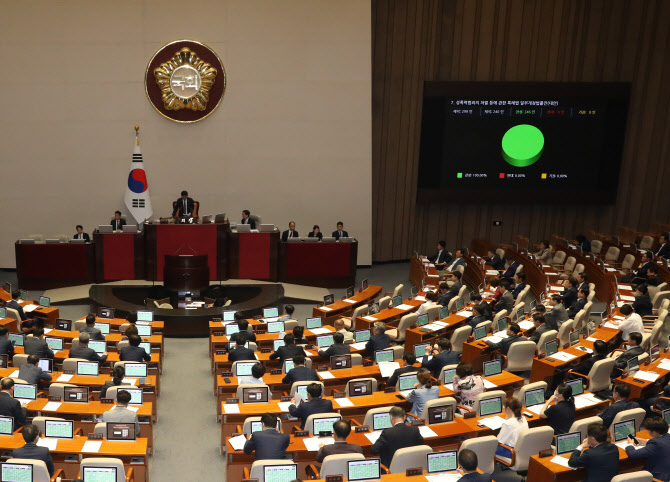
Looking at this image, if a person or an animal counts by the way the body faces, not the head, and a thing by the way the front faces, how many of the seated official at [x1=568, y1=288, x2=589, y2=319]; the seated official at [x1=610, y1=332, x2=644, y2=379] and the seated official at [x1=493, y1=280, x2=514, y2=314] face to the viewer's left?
3

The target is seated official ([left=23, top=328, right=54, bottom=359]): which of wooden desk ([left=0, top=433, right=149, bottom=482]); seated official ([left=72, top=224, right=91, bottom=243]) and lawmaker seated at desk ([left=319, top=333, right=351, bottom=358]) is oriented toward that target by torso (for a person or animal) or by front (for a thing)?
seated official ([left=72, top=224, right=91, bottom=243])

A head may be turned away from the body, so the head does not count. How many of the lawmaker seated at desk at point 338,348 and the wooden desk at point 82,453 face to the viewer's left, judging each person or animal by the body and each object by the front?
0

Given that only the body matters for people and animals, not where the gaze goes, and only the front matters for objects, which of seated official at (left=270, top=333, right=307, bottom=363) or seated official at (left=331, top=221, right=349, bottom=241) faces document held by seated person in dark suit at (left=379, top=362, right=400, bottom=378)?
seated official at (left=331, top=221, right=349, bottom=241)

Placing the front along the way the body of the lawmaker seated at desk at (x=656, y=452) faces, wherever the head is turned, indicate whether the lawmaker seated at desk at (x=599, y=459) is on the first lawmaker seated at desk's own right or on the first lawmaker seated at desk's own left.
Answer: on the first lawmaker seated at desk's own left

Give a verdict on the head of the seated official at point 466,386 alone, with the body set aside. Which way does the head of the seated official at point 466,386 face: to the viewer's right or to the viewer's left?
to the viewer's left

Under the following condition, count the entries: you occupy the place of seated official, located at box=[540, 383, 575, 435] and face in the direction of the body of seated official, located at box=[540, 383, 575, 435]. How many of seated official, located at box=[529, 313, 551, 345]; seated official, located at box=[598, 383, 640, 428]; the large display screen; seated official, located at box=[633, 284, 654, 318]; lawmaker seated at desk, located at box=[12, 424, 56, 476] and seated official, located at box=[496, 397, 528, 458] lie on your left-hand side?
2

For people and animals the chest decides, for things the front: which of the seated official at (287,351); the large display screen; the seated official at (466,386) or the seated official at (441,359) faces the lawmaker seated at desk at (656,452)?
the large display screen

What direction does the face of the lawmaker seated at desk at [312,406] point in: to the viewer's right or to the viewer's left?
to the viewer's left

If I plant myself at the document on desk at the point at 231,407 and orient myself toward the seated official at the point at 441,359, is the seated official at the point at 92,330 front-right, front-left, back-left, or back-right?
back-left

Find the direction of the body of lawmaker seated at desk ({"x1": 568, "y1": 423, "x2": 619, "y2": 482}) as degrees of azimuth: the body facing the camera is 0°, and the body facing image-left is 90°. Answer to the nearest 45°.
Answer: approximately 135°

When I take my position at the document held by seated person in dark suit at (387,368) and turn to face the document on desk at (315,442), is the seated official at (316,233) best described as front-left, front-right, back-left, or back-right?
back-right

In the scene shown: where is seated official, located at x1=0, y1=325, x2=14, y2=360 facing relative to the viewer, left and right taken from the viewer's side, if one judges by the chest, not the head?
facing away from the viewer and to the right of the viewer

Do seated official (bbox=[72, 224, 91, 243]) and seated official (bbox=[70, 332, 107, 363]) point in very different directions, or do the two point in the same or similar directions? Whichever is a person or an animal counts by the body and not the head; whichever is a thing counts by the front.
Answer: very different directions

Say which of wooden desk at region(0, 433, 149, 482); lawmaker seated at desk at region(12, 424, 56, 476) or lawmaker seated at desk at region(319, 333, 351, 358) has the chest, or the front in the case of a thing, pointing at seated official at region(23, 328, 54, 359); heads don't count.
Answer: lawmaker seated at desk at region(12, 424, 56, 476)

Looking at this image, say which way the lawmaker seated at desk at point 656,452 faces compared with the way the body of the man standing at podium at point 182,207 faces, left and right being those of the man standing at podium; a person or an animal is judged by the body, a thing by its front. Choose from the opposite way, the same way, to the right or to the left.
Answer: the opposite way

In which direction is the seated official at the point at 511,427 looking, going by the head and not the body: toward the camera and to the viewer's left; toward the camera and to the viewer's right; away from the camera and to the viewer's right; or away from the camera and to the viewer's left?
away from the camera and to the viewer's left
